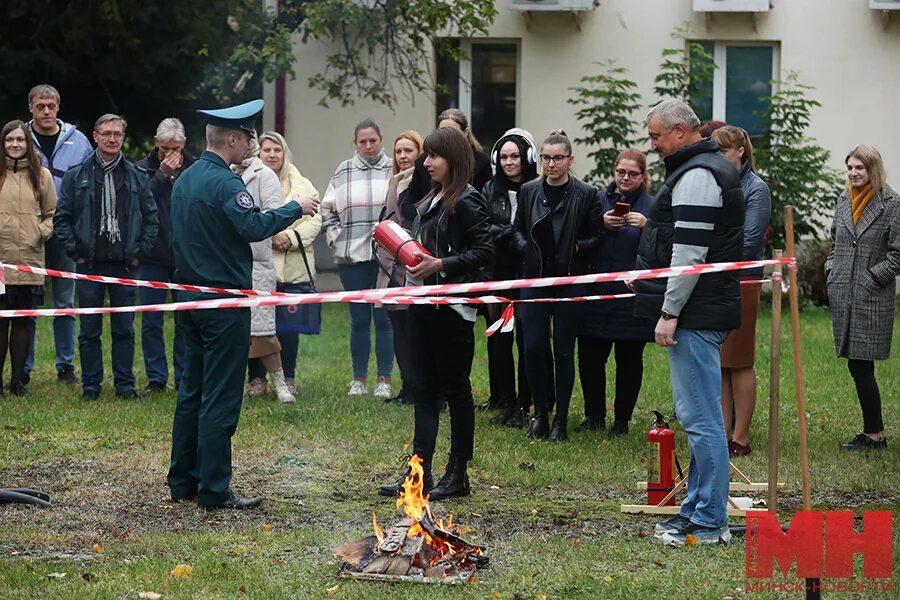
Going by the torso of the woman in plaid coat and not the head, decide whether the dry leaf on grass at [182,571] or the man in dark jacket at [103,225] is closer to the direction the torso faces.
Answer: the dry leaf on grass

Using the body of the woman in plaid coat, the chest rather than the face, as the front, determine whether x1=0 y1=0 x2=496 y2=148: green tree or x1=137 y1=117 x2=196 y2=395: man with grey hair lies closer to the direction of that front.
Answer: the man with grey hair

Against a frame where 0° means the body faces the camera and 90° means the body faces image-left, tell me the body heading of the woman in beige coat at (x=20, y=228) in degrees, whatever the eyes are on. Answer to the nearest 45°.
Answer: approximately 0°

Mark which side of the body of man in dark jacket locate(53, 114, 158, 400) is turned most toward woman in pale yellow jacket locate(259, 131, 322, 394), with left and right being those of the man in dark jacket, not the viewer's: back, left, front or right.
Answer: left

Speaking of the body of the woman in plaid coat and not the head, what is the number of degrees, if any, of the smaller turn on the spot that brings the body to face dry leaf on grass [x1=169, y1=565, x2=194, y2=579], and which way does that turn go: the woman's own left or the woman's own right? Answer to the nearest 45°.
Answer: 0° — they already face it

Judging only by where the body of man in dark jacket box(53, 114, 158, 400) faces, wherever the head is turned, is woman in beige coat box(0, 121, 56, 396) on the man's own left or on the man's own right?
on the man's own right

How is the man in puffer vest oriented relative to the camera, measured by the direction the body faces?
to the viewer's left

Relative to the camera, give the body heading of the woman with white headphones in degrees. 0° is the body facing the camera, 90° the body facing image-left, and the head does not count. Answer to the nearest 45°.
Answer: approximately 0°
